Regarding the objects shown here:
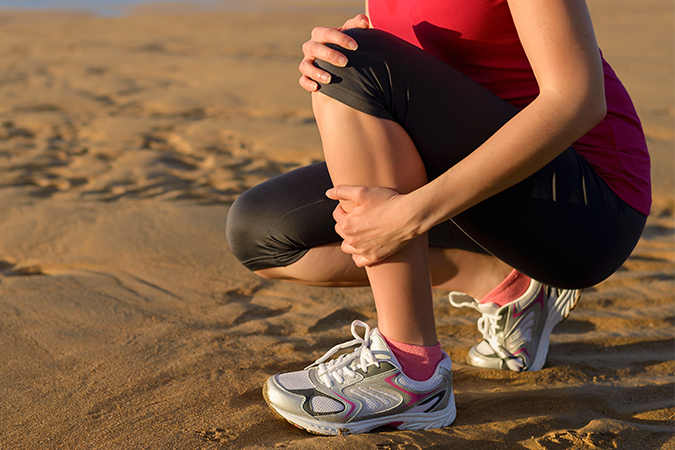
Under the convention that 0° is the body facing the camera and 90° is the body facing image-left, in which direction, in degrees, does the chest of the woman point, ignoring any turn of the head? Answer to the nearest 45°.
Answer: approximately 90°
